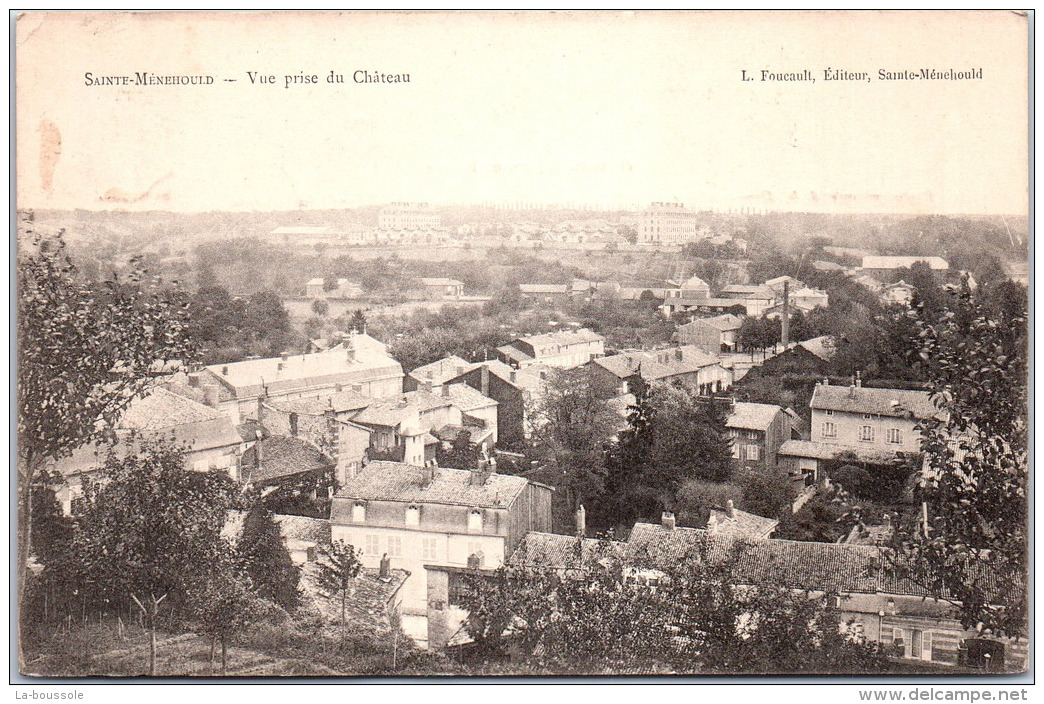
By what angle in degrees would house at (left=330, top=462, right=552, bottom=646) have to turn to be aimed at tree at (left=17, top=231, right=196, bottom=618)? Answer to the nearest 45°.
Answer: approximately 90° to its right

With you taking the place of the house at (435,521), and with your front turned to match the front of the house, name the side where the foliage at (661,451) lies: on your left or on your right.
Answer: on your left

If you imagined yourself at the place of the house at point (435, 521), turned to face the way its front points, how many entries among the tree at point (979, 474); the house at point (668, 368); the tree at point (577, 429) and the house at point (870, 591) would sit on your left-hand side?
4

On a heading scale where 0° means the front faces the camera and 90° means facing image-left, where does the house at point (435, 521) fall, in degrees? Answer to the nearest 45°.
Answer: approximately 0°

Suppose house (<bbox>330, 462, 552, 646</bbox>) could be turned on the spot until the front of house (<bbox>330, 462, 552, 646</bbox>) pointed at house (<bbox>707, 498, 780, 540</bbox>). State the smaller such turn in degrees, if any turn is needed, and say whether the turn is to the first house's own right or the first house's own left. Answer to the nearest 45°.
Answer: approximately 90° to the first house's own left
